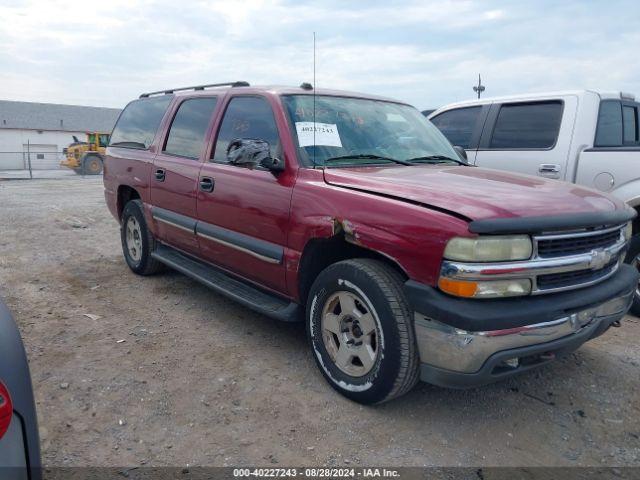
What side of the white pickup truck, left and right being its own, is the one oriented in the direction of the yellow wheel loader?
front

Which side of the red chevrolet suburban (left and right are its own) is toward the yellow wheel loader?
back

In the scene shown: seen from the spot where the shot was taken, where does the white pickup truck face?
facing away from the viewer and to the left of the viewer

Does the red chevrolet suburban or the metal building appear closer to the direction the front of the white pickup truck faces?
the metal building

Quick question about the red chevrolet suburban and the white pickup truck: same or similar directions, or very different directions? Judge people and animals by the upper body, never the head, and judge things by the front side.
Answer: very different directions

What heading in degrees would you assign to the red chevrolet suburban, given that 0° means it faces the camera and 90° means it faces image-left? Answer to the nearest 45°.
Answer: approximately 315°

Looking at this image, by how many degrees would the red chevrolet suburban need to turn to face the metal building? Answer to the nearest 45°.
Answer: approximately 180°

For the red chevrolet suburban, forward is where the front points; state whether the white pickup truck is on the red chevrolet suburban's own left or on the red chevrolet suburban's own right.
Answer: on the red chevrolet suburban's own left

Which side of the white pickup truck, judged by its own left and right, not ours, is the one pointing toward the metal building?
front
